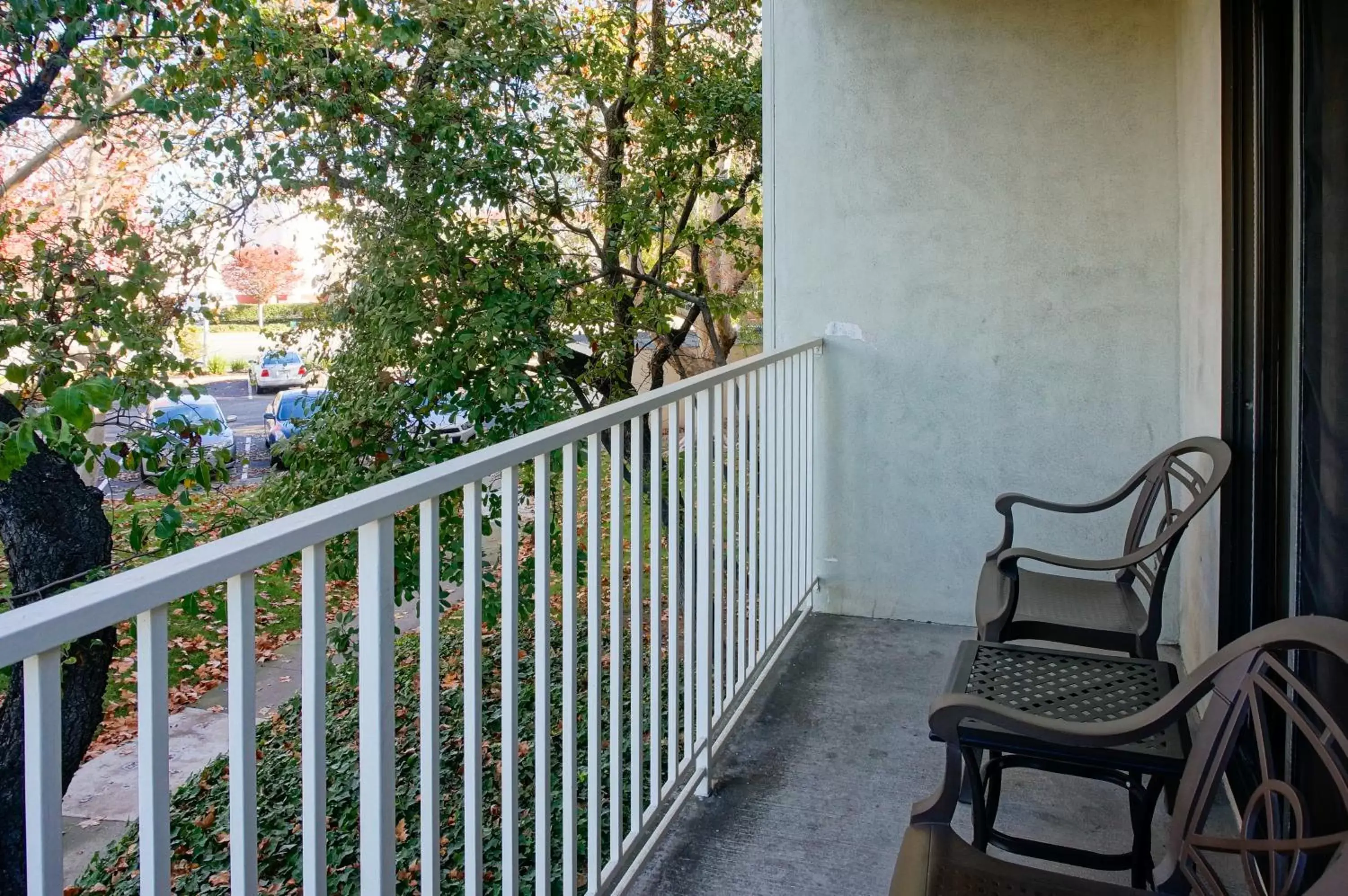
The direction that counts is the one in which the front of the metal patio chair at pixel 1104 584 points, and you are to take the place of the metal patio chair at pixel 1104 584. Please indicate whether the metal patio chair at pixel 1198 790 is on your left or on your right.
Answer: on your left

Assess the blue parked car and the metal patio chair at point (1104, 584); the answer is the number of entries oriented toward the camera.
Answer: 1

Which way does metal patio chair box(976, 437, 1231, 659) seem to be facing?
to the viewer's left

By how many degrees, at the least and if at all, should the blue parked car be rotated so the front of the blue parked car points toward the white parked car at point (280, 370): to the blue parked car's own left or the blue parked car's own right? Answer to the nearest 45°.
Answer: approximately 180°
